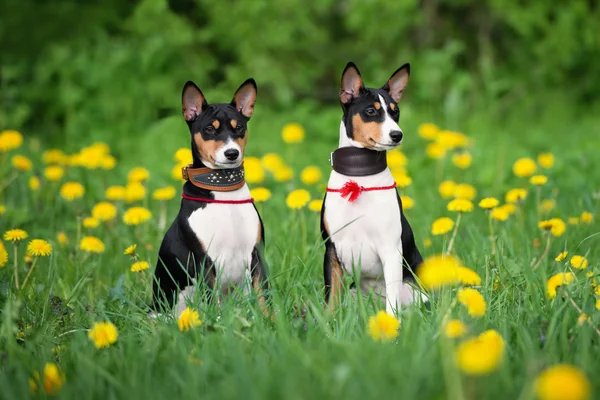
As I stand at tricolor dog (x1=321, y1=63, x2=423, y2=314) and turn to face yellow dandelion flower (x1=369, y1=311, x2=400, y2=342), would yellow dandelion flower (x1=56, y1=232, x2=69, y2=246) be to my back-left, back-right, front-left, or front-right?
back-right

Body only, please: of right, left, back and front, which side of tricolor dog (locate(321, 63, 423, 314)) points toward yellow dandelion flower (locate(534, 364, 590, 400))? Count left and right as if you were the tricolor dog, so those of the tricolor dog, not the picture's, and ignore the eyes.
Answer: front

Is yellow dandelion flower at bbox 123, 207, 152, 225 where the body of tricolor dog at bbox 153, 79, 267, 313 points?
no

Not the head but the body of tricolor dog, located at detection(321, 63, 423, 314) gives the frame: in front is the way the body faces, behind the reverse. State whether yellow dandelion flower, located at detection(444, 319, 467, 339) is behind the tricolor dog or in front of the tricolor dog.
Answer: in front

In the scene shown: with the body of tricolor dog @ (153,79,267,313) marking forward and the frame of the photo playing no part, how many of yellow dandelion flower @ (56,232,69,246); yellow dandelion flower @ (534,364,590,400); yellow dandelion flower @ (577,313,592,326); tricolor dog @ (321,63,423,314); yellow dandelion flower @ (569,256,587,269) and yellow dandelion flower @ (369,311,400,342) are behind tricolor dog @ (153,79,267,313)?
1

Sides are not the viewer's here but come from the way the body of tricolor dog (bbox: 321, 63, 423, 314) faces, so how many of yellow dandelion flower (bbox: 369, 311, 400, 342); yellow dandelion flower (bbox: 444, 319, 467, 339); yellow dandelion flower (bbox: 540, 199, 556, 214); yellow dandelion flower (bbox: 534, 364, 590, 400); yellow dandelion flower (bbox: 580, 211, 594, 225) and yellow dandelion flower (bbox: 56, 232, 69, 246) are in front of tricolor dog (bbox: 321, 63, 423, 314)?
3

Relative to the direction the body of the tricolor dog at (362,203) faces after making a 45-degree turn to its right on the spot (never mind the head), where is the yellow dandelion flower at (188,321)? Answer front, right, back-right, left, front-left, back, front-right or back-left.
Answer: front

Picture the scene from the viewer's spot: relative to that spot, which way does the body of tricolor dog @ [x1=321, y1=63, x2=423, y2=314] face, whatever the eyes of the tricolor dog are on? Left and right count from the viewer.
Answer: facing the viewer

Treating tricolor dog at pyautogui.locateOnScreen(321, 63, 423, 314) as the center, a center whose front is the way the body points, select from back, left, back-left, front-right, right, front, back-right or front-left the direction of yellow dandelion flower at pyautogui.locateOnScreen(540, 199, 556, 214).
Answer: back-left

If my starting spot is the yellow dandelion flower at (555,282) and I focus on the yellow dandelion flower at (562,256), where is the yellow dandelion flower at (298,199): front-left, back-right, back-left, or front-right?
front-left

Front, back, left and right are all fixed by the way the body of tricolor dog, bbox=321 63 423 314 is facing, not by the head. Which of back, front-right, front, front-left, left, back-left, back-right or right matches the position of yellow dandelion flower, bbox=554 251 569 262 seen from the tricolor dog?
left

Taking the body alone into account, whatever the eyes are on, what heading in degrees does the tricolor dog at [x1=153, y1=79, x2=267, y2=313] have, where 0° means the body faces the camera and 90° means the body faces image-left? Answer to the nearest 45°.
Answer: approximately 315°

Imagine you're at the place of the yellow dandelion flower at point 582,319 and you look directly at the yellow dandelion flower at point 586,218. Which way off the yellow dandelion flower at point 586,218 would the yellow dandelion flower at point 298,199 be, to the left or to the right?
left

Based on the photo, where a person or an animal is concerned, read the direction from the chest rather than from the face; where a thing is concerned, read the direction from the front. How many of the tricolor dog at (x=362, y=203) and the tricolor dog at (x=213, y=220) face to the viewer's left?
0

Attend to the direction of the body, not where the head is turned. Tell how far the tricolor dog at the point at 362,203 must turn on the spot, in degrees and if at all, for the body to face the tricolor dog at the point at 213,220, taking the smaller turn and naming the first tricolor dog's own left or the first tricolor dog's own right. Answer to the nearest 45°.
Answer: approximately 90° to the first tricolor dog's own right

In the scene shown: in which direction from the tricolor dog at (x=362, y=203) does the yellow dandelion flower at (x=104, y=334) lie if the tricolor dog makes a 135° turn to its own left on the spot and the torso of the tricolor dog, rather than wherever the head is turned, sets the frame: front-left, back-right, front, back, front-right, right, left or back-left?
back

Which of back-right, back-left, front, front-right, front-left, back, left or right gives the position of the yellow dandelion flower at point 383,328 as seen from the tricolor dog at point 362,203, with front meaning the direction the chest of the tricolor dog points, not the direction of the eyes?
front
